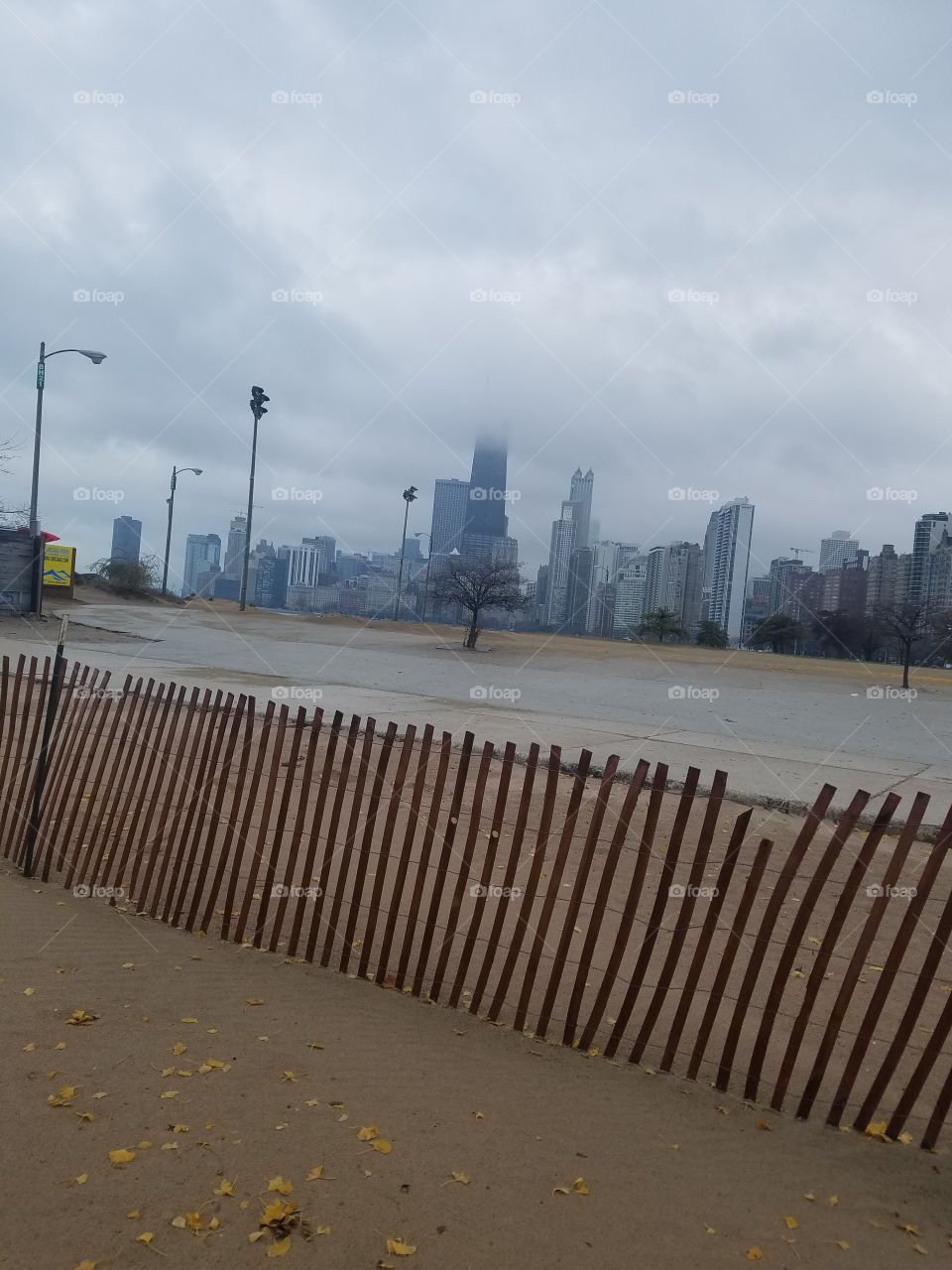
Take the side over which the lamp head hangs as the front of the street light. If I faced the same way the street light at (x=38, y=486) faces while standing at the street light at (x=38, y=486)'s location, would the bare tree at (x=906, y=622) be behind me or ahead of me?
ahead

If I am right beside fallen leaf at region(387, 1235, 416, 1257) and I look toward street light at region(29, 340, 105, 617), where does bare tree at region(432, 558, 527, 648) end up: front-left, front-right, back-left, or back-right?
front-right

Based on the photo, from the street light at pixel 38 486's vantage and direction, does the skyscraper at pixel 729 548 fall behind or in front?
in front

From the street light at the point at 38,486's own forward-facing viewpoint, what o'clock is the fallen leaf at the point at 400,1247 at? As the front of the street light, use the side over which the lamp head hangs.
The fallen leaf is roughly at 3 o'clock from the street light.

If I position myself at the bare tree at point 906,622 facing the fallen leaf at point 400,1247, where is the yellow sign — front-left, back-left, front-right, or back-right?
front-right

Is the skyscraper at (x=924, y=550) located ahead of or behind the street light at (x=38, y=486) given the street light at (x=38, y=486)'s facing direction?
ahead

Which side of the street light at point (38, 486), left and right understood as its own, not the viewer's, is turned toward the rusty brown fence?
right

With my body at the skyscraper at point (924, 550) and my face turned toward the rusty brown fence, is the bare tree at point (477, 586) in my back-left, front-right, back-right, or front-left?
front-right

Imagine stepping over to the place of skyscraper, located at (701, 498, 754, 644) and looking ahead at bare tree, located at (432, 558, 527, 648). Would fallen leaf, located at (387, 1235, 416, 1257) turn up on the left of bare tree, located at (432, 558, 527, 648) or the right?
left

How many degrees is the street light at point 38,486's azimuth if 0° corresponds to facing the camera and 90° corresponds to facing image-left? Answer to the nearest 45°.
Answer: approximately 270°
